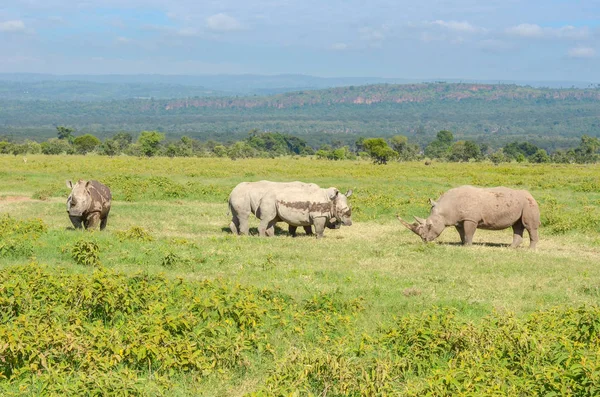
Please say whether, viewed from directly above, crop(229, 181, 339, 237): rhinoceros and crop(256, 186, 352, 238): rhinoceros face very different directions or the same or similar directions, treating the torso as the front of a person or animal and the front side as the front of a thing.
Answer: same or similar directions

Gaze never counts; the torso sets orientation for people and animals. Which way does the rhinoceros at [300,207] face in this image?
to the viewer's right

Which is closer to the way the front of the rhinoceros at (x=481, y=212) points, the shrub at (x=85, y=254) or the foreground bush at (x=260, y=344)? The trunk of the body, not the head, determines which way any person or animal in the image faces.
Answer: the shrub

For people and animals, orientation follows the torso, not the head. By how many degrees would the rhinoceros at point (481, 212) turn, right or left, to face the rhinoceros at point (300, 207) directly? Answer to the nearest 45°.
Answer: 0° — it already faces it

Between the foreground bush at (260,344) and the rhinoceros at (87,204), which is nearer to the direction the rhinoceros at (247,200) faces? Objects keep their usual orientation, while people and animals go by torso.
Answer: the foreground bush

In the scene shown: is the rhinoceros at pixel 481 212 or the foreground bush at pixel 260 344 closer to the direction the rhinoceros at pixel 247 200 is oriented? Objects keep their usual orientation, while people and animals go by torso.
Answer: the rhinoceros

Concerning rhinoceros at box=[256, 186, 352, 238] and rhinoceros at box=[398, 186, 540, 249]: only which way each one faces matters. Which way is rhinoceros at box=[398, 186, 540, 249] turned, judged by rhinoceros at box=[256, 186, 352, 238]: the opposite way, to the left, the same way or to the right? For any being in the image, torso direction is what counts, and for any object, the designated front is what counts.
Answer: the opposite way

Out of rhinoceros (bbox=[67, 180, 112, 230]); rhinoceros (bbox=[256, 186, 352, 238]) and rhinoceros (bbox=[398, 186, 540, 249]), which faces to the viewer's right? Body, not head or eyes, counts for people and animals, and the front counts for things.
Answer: rhinoceros (bbox=[256, 186, 352, 238])

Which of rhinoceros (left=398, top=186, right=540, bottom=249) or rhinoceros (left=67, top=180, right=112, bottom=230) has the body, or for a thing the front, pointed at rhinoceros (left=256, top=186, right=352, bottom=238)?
rhinoceros (left=398, top=186, right=540, bottom=249)

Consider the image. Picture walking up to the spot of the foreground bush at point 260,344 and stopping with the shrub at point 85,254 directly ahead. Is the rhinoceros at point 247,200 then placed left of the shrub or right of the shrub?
right

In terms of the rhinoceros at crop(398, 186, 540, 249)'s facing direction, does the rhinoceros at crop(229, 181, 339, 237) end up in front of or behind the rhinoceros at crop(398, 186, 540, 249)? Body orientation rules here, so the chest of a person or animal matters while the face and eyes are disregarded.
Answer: in front

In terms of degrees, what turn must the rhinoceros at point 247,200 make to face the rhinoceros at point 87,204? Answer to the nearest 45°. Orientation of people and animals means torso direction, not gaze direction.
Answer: approximately 180°

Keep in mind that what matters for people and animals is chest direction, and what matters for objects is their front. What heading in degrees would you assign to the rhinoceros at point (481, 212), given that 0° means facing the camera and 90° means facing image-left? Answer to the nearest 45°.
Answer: approximately 90°

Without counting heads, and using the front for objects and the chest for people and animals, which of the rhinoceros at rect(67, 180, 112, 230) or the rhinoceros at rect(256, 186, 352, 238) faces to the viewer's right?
the rhinoceros at rect(256, 186, 352, 238)

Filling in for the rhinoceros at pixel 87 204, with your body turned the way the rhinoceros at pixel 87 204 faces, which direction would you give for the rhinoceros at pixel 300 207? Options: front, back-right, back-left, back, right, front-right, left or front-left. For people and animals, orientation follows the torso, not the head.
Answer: back-left

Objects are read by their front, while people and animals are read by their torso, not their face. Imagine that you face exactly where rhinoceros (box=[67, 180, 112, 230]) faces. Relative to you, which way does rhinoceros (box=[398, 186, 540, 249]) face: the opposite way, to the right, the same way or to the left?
to the right

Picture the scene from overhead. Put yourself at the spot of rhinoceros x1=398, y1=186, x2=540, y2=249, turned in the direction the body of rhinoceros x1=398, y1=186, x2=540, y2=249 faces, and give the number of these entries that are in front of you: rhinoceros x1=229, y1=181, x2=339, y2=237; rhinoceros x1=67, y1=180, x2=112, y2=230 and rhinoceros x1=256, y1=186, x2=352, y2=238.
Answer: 3

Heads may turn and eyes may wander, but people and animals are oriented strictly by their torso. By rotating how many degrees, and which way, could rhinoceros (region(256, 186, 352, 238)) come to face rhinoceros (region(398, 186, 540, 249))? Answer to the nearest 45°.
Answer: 0° — it already faces it

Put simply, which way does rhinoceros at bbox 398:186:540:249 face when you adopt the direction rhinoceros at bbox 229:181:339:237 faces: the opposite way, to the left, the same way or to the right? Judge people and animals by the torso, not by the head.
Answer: the opposite way

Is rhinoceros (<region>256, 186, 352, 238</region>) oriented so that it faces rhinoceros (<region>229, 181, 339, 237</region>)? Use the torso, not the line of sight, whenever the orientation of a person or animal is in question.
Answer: no

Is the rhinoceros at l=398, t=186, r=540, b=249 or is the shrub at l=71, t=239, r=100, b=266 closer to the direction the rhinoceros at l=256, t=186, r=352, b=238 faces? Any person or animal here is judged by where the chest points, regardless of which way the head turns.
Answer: the rhinoceros

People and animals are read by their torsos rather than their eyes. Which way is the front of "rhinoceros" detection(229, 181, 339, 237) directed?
to the viewer's right

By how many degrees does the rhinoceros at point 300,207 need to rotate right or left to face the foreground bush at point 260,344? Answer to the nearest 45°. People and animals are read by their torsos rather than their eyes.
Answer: approximately 90° to its right
